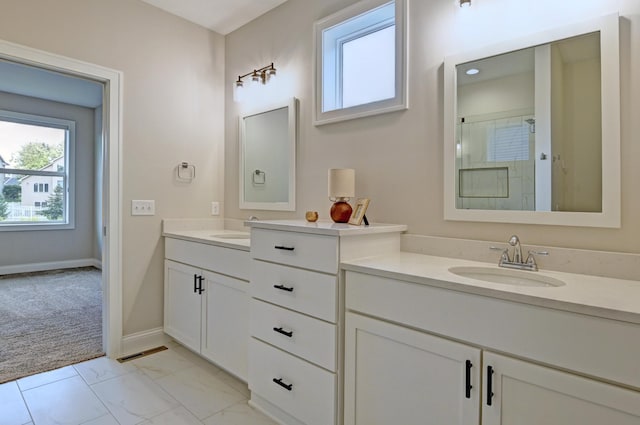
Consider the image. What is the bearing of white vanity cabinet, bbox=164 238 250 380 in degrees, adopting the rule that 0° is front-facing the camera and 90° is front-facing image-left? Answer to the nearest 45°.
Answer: approximately 45°

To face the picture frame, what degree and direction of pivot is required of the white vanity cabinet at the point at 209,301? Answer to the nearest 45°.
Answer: approximately 90° to its left

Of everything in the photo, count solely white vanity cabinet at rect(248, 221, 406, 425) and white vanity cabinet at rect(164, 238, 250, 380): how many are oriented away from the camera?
0

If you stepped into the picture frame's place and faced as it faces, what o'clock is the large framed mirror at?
The large framed mirror is roughly at 8 o'clock from the picture frame.

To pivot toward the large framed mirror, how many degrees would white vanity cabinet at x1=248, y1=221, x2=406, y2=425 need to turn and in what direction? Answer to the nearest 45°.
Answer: approximately 135° to its left

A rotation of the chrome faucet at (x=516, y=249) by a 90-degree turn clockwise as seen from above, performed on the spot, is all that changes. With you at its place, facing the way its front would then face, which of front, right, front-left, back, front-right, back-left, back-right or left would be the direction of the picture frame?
front

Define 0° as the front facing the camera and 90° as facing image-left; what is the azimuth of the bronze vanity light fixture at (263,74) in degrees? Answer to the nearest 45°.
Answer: approximately 45°

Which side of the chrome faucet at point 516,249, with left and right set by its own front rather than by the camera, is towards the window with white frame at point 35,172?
right

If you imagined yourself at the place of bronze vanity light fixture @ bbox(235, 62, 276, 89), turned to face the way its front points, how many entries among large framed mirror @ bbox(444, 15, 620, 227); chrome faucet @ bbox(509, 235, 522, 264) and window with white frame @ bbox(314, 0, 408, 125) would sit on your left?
3

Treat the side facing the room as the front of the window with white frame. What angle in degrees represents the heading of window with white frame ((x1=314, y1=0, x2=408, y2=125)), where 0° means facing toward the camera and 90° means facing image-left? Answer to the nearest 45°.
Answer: approximately 45°

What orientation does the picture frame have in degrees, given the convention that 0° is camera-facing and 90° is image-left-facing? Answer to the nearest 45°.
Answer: approximately 45°

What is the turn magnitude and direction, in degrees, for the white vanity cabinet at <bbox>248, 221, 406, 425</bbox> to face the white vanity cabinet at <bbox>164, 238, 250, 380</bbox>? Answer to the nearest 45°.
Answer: approximately 90° to its right
